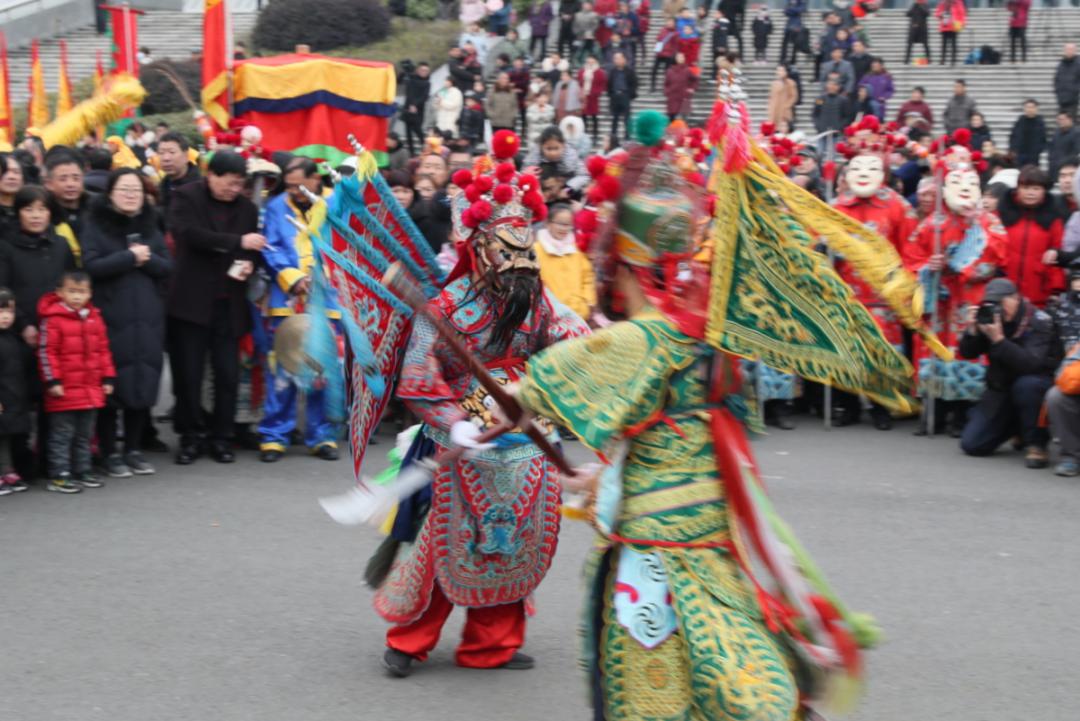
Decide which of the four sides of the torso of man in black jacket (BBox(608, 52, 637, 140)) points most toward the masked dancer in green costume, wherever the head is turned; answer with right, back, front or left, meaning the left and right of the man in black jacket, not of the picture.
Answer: front

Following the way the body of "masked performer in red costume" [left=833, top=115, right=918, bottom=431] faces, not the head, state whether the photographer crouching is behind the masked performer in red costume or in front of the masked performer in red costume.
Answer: in front

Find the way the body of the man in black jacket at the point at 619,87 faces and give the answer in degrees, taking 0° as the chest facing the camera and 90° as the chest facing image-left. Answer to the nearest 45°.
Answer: approximately 0°

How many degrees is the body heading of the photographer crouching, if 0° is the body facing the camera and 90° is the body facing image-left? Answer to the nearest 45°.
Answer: approximately 45°

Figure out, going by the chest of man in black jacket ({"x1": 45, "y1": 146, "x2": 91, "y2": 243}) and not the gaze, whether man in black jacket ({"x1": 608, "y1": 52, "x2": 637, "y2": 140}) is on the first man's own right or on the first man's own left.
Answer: on the first man's own left

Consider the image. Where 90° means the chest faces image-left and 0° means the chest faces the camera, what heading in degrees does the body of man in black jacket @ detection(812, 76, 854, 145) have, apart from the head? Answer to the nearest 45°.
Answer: approximately 0°

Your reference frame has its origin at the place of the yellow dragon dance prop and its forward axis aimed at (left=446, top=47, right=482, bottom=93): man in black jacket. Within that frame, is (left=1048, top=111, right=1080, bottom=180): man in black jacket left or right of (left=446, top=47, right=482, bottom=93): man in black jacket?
right

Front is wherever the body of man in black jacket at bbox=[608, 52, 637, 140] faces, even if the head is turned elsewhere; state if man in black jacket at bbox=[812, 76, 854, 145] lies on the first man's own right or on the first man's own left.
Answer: on the first man's own left

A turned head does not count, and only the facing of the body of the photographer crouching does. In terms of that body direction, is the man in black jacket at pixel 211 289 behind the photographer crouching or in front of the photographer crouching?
in front

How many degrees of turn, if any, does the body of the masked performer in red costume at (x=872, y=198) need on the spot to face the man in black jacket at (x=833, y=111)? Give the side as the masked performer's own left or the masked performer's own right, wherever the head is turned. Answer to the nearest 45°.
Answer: approximately 180°

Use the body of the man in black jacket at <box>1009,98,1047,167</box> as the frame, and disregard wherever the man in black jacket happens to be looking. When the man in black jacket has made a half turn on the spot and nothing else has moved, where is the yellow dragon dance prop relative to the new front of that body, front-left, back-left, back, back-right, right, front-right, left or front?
back-left

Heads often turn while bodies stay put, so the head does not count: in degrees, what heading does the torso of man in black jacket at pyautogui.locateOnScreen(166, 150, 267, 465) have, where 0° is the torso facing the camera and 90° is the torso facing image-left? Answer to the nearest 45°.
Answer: approximately 315°
